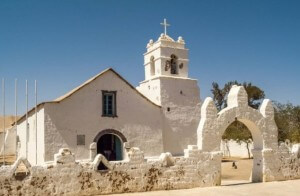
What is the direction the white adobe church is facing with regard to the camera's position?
facing the viewer and to the right of the viewer

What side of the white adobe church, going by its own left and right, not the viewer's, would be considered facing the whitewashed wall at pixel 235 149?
left

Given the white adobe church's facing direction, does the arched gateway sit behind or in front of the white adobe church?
in front

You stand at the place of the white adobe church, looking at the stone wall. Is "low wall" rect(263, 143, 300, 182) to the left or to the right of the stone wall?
left

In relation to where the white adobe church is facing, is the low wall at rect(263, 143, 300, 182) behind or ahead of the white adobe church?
ahead

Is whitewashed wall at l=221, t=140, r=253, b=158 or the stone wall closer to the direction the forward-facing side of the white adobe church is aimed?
the stone wall
